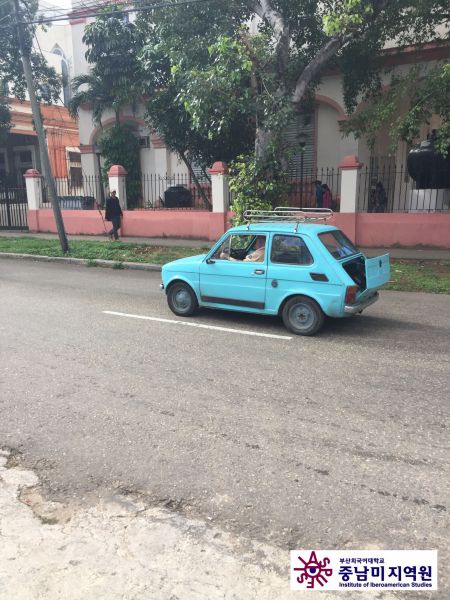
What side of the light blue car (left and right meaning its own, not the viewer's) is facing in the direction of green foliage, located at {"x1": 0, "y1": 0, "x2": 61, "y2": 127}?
front

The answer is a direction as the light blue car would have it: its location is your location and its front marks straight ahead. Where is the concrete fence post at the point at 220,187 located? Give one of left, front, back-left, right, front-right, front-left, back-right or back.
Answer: front-right

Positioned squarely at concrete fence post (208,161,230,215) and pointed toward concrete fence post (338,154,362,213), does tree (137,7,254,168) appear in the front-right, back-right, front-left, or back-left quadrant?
back-left

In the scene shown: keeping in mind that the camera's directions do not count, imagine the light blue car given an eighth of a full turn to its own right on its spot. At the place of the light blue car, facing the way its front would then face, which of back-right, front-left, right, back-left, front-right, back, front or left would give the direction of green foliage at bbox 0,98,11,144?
front-left

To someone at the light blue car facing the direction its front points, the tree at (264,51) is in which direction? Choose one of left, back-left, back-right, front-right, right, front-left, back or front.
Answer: front-right

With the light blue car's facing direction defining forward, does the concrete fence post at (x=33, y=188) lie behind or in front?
in front

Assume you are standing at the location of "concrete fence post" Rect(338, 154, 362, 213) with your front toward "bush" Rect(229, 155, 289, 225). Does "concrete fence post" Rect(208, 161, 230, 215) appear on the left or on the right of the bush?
right

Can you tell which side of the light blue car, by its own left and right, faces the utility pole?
front

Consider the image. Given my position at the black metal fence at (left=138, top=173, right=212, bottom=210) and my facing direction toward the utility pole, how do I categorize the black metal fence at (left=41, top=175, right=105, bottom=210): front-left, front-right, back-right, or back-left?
front-right

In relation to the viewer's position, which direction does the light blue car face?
facing away from the viewer and to the left of the viewer

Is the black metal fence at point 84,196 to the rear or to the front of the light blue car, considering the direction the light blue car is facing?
to the front
